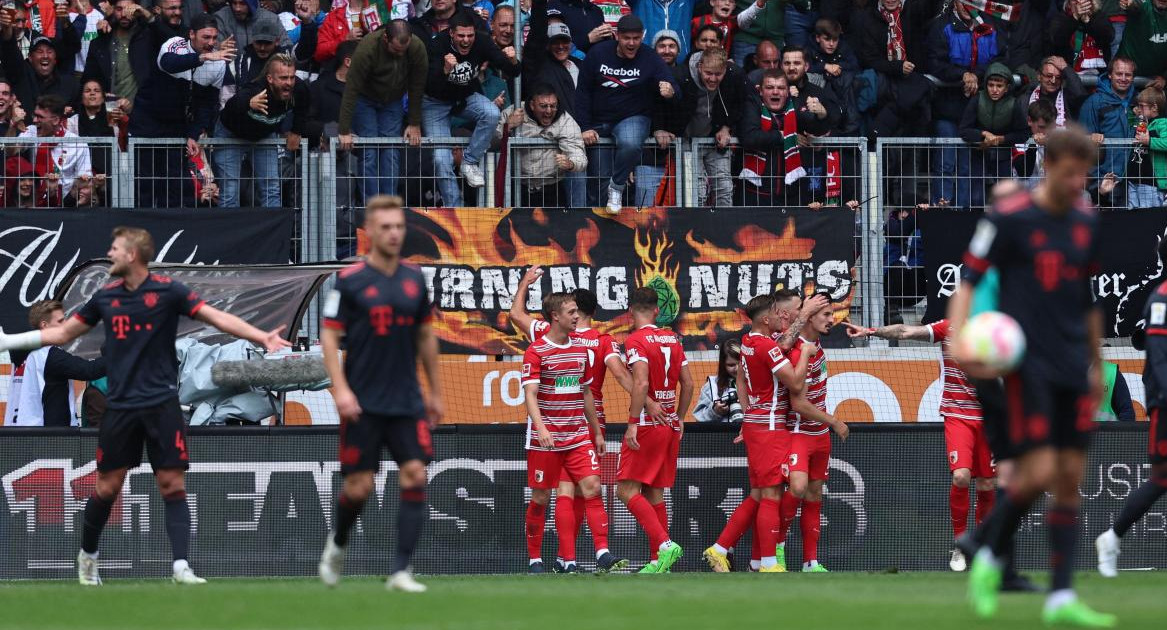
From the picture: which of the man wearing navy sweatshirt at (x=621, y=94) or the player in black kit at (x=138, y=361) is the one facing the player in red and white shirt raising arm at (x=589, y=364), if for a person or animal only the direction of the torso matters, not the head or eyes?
the man wearing navy sweatshirt

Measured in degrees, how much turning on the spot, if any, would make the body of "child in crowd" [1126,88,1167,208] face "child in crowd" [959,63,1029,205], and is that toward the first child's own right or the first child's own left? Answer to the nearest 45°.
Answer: approximately 45° to the first child's own right

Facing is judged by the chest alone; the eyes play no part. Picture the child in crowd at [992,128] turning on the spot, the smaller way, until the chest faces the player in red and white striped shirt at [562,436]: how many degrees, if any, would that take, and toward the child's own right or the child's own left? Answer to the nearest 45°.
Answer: approximately 45° to the child's own right

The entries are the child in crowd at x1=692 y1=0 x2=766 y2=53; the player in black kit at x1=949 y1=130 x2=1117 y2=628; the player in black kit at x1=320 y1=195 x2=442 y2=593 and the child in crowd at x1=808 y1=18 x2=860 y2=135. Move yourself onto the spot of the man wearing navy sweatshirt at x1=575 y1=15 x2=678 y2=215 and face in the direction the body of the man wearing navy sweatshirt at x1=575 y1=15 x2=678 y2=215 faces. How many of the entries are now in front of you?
2

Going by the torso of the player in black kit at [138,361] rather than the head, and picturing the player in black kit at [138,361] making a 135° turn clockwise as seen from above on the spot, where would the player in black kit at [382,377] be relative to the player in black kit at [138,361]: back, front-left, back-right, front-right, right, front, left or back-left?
back
